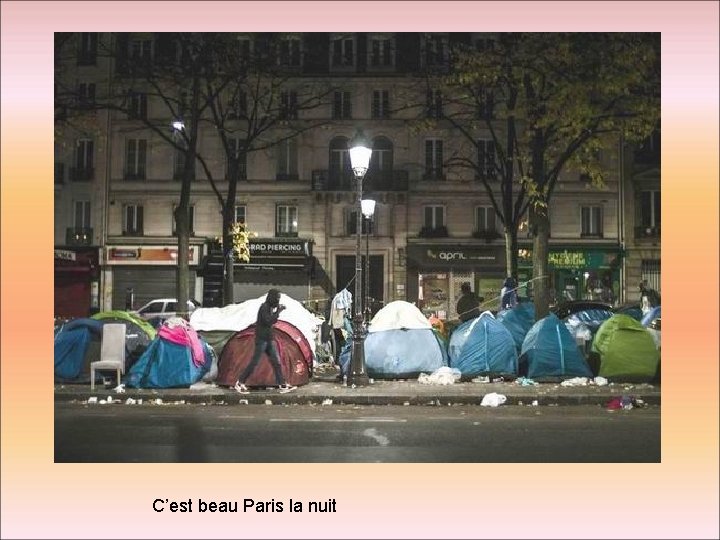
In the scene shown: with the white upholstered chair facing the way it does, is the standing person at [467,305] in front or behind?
behind

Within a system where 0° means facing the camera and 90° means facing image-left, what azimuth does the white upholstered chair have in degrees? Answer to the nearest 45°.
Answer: approximately 45°

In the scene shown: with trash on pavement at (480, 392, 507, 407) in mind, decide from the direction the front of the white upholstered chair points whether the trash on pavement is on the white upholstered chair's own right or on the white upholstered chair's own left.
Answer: on the white upholstered chair's own left

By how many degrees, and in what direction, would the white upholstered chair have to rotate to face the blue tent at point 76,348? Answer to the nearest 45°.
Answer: approximately 90° to its right

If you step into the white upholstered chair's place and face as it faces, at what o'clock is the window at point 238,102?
The window is roughly at 5 o'clock from the white upholstered chair.

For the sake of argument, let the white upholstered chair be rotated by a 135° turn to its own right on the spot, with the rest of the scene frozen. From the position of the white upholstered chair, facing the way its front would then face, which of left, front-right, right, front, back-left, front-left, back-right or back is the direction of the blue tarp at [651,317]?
right
